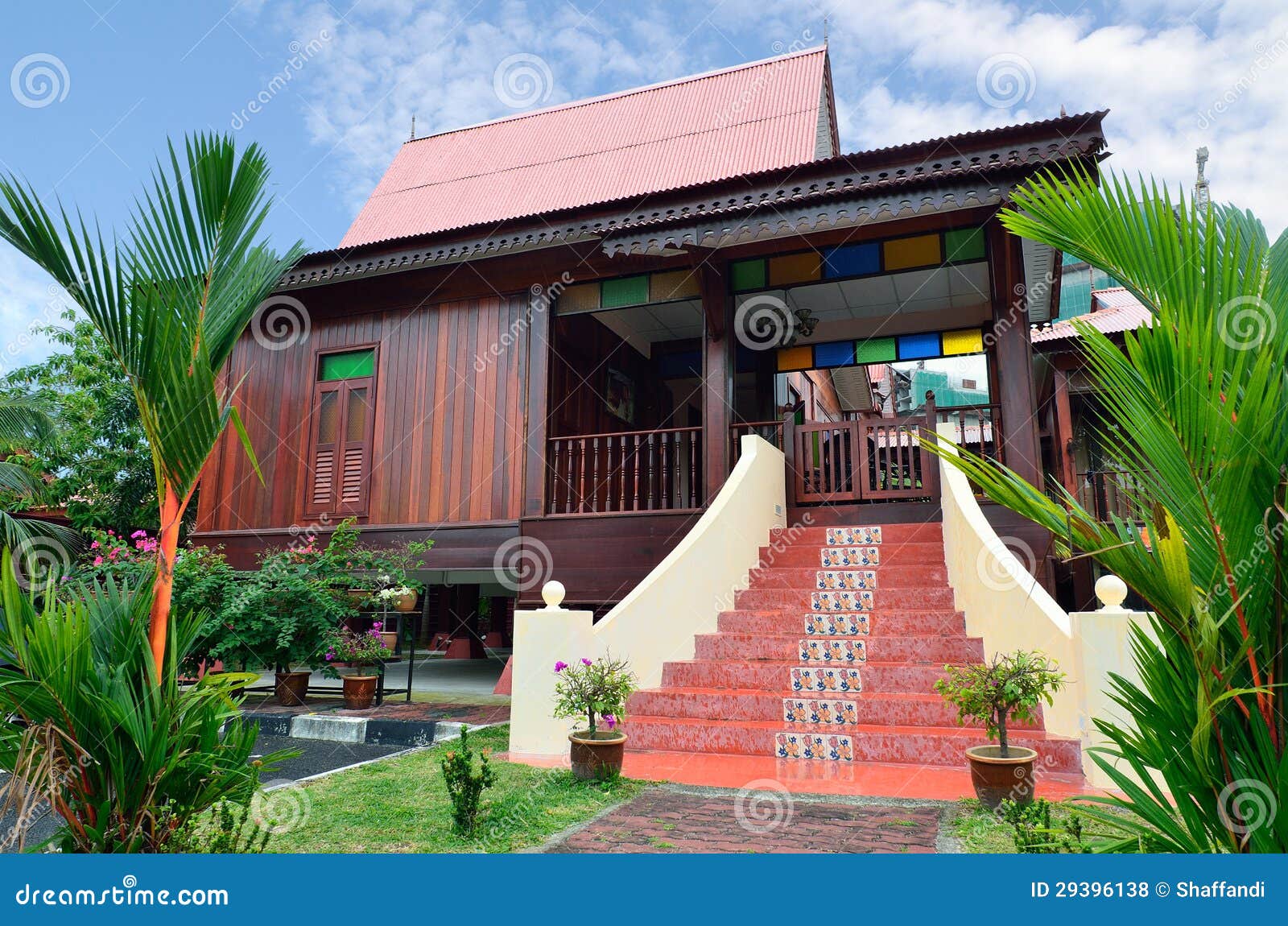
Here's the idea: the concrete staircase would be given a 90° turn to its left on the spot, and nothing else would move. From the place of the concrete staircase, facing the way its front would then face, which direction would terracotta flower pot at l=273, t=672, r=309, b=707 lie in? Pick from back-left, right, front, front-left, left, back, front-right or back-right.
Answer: back

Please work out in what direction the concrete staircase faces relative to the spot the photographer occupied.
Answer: facing the viewer

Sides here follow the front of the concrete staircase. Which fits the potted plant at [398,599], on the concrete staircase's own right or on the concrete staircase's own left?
on the concrete staircase's own right

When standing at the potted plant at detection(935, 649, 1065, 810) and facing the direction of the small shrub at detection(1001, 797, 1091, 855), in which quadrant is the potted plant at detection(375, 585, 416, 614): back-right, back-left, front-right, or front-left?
back-right

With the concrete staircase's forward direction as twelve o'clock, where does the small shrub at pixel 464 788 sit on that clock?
The small shrub is roughly at 1 o'clock from the concrete staircase.

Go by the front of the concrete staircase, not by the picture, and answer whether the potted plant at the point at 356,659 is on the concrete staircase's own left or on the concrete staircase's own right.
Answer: on the concrete staircase's own right

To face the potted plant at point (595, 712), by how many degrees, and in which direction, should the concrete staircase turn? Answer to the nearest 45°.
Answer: approximately 45° to its right

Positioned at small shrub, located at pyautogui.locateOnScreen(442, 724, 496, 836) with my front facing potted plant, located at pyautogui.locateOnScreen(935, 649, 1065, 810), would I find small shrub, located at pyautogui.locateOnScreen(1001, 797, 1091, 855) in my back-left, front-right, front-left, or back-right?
front-right
